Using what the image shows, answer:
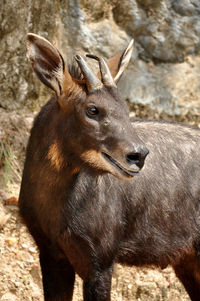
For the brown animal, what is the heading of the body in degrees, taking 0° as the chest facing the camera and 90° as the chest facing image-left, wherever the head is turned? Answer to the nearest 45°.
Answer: approximately 45°
